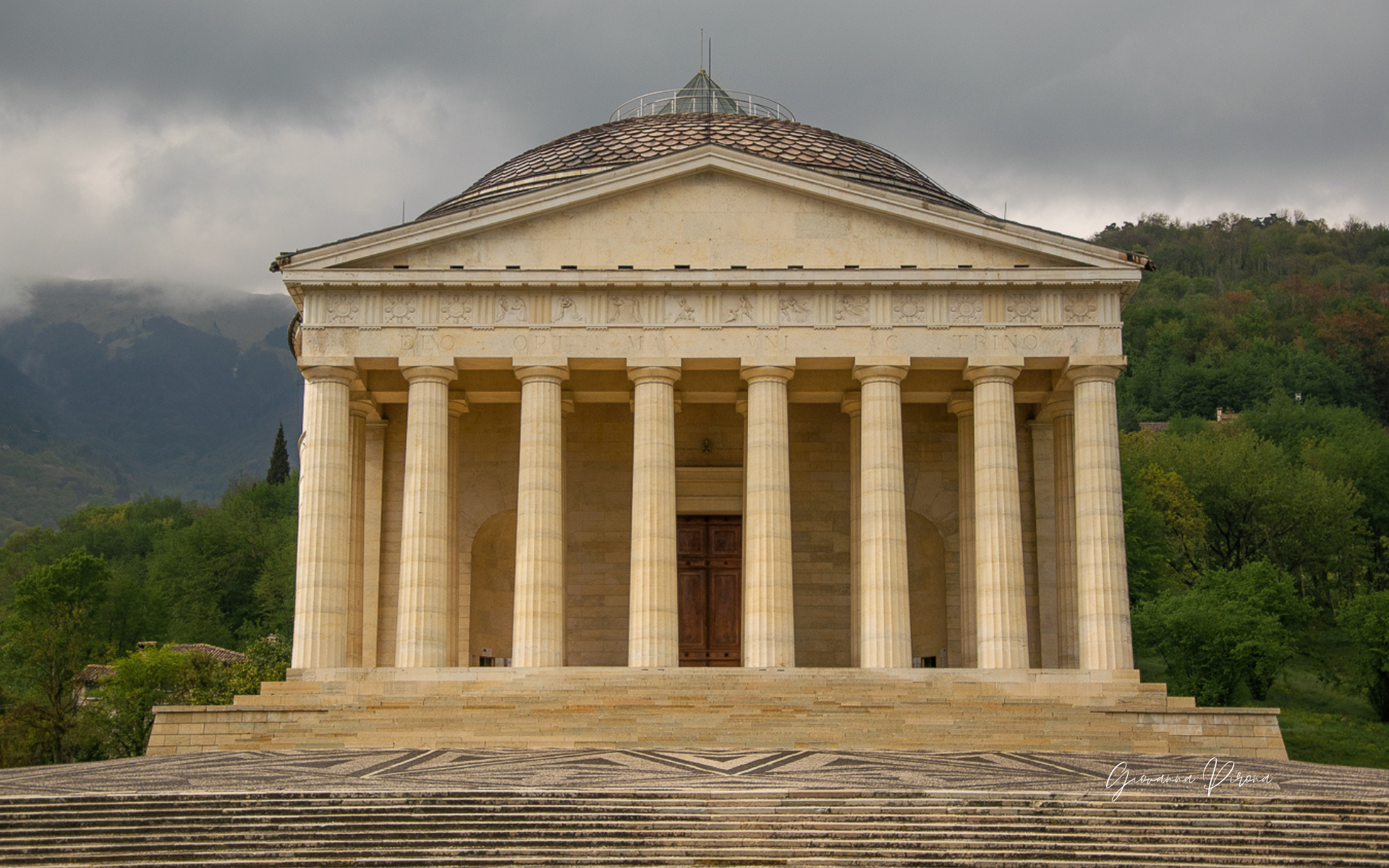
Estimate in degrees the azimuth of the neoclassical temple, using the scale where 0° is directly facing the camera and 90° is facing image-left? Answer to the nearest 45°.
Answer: approximately 0°

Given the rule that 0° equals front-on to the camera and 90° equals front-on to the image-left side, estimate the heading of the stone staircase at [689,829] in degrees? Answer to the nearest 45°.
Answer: approximately 0°

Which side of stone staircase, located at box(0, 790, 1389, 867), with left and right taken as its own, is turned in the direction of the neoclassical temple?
back

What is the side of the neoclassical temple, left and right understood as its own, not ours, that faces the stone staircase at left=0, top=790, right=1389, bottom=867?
front

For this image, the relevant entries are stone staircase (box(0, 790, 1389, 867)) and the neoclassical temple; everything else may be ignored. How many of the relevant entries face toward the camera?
2
